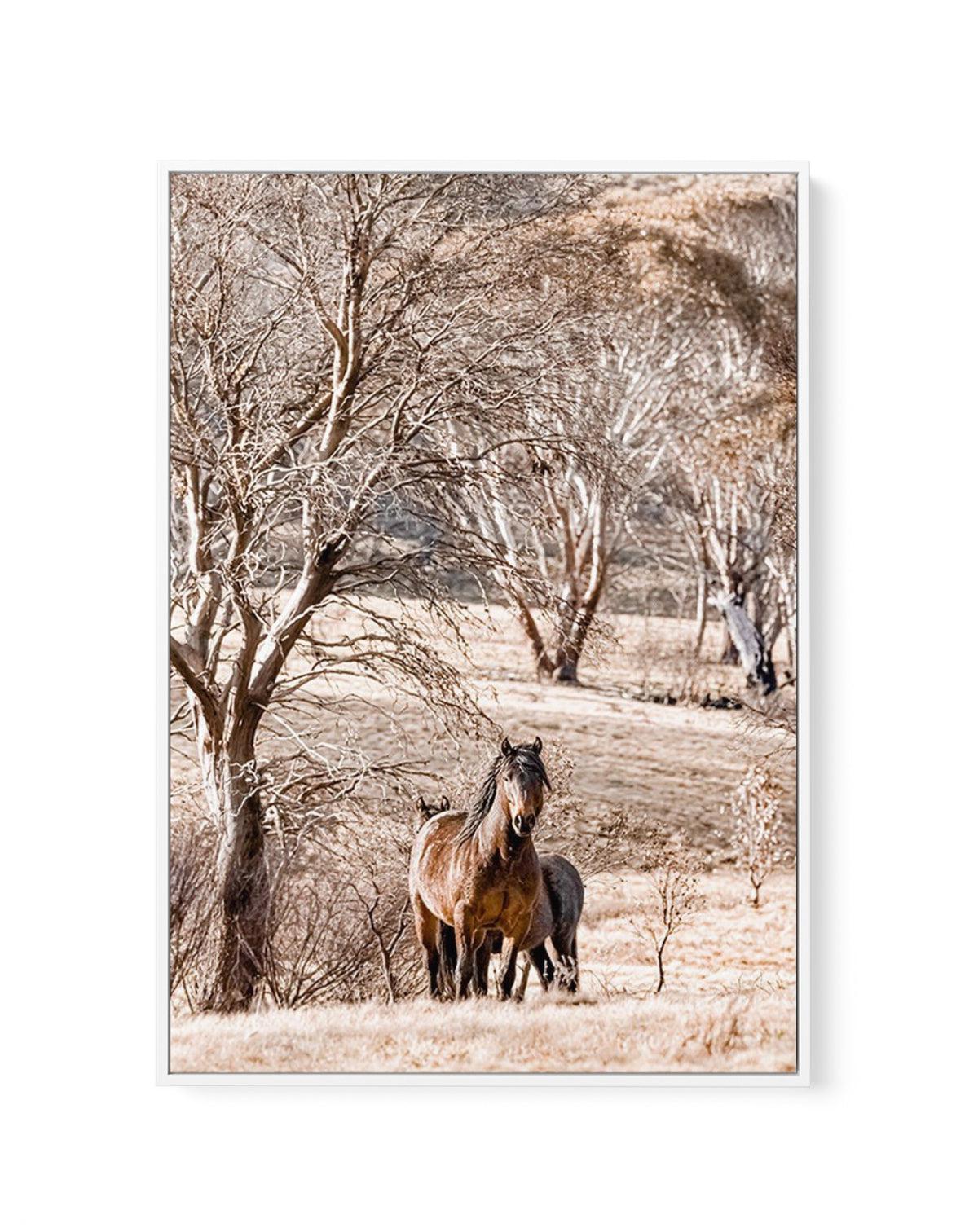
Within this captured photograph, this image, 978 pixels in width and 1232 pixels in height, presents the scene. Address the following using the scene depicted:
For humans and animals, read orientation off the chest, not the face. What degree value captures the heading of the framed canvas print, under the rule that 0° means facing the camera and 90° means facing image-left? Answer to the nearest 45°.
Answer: approximately 0°
